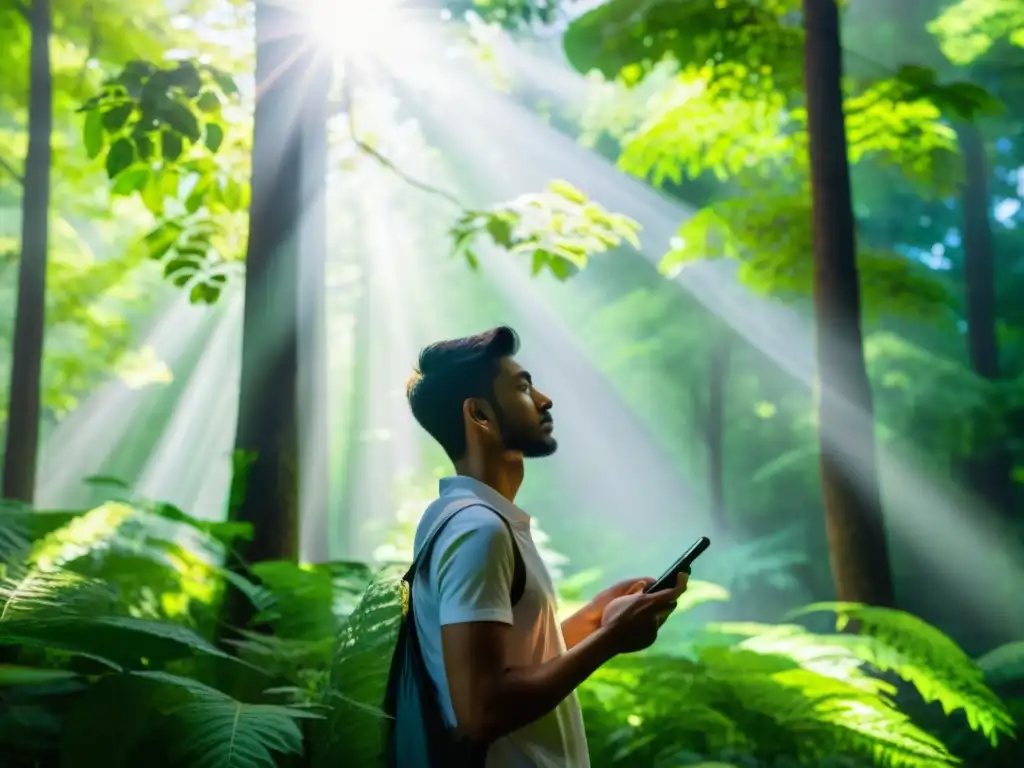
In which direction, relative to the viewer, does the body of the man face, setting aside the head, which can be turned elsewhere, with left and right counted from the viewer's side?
facing to the right of the viewer

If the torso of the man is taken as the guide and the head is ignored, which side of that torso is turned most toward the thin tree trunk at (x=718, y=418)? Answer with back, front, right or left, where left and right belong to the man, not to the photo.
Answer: left

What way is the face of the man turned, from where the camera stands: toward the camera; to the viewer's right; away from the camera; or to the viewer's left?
to the viewer's right

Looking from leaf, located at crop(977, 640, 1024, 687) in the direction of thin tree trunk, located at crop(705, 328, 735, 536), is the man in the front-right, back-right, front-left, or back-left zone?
back-left

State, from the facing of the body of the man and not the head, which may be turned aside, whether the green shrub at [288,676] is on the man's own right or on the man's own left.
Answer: on the man's own left
